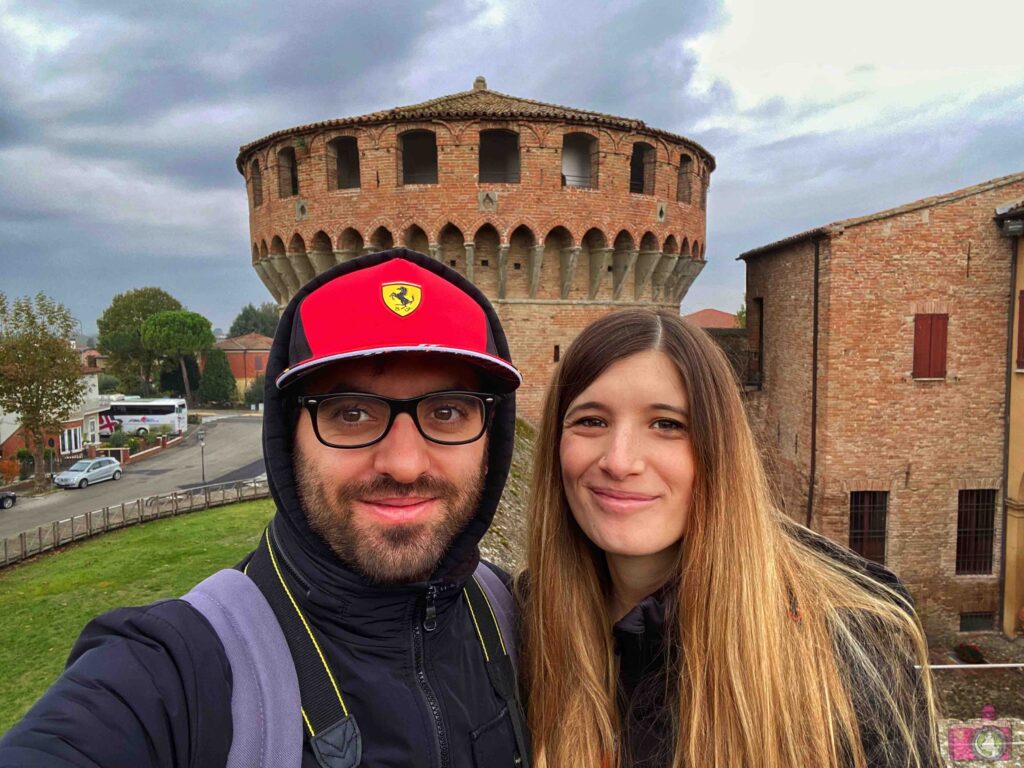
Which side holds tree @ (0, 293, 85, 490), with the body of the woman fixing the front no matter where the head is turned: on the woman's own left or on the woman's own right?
on the woman's own right

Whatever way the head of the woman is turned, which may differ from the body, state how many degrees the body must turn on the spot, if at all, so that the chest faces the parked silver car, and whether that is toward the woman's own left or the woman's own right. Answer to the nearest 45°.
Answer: approximately 90° to the woman's own right

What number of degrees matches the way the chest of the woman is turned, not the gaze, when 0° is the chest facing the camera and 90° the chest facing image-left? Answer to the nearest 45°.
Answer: approximately 45°

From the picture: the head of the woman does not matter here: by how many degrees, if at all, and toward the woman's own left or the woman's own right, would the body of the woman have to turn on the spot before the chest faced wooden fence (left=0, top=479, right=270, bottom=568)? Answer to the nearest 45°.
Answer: approximately 90° to the woman's own right

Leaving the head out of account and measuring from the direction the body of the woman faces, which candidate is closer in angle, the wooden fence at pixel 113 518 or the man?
the man

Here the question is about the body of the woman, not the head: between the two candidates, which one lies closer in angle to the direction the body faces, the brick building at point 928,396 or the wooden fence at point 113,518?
the wooden fence

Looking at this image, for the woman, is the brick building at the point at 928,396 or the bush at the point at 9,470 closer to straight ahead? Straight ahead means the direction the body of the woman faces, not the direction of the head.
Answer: the bush

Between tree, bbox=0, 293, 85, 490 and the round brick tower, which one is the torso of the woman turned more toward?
the tree

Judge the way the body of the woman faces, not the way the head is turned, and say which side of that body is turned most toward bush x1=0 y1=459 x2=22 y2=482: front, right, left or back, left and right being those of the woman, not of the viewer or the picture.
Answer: right
